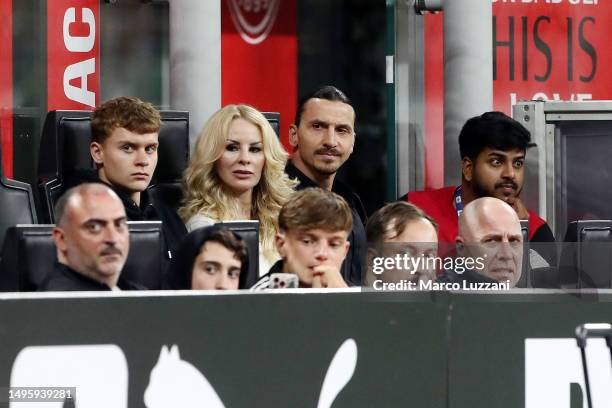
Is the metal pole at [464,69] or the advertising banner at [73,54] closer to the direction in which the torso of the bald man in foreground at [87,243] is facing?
the metal pole

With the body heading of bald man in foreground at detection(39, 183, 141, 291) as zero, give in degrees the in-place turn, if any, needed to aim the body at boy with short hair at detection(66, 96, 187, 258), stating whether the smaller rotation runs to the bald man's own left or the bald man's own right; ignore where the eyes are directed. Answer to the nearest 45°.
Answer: approximately 135° to the bald man's own left

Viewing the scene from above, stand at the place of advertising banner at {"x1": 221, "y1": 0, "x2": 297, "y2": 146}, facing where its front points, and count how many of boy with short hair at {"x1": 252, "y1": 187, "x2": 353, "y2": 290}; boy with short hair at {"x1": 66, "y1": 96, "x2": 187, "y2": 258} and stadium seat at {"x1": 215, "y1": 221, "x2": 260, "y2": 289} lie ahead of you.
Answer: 3

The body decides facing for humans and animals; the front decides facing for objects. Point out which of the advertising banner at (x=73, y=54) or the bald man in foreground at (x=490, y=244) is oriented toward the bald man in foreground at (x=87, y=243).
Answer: the advertising banner

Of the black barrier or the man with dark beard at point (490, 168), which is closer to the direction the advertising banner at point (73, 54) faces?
the black barrier

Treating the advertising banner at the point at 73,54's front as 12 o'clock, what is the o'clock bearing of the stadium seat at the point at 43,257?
The stadium seat is roughly at 12 o'clock from the advertising banner.
